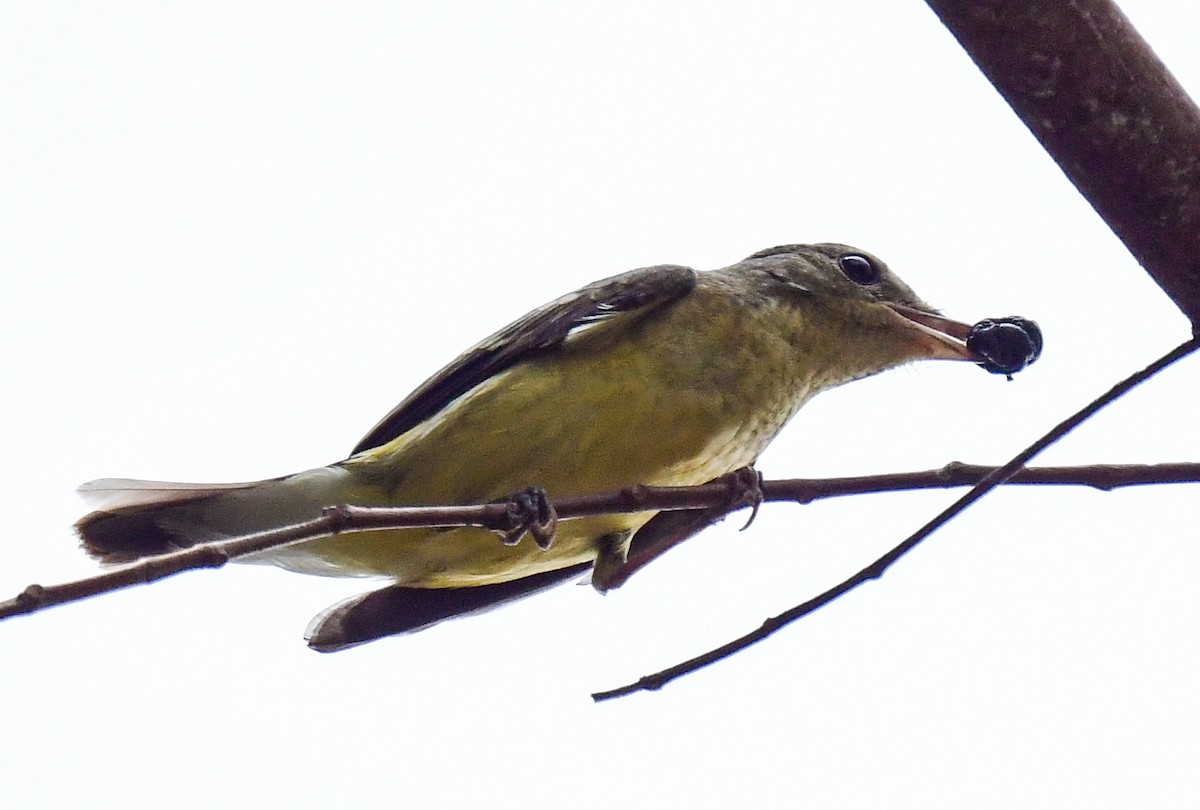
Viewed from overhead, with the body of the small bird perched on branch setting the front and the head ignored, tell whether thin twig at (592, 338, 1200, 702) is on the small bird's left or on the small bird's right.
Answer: on the small bird's right

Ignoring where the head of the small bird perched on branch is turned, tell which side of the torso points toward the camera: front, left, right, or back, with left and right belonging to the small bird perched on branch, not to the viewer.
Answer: right
